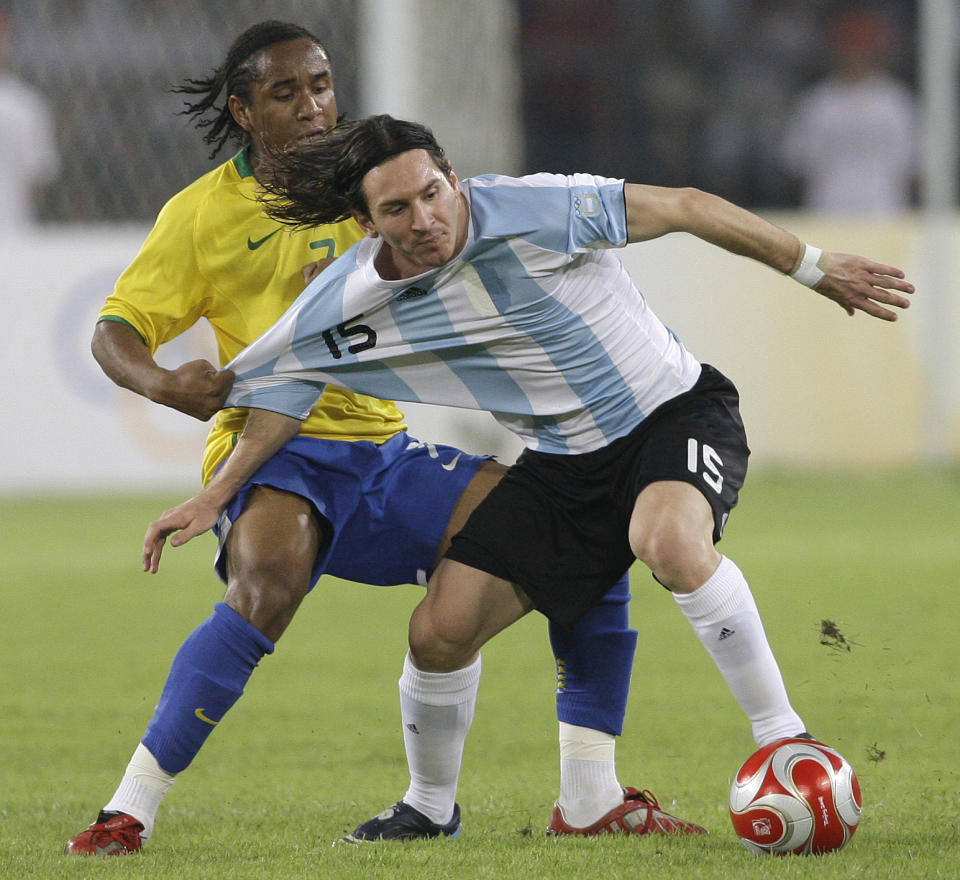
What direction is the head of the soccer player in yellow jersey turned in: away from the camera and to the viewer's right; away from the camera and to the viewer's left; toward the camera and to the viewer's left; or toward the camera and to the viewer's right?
toward the camera and to the viewer's right

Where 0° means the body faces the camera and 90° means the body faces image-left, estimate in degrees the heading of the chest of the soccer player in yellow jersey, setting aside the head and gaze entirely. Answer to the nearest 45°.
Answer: approximately 315°
